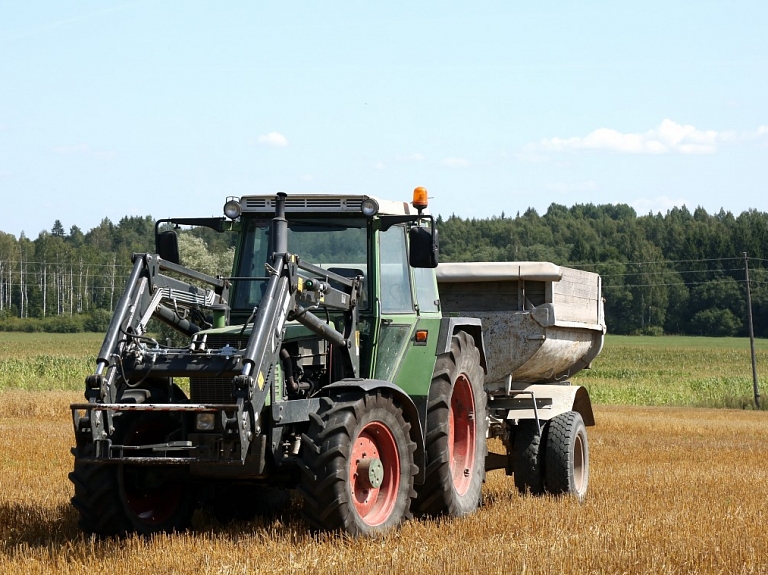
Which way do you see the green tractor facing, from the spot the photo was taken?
facing the viewer and to the left of the viewer
